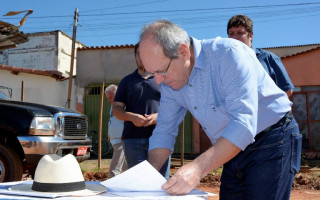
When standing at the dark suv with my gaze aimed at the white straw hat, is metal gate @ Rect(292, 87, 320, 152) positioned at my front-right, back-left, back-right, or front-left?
back-left

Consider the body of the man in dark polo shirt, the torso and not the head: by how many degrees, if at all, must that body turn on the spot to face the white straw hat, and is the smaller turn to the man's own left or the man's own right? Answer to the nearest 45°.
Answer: approximately 45° to the man's own right

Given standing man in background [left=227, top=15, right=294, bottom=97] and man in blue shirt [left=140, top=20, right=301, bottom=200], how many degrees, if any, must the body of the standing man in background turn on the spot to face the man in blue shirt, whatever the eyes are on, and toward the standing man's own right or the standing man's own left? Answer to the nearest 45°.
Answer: approximately 45° to the standing man's own left

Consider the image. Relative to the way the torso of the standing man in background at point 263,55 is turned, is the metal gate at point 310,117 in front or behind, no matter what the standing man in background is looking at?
behind

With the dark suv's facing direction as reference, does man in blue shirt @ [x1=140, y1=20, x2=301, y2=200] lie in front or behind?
in front

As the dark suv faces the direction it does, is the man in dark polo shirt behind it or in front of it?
in front

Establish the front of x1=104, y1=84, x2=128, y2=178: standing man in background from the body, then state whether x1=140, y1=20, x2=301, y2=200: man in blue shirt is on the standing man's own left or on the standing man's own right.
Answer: on the standing man's own left

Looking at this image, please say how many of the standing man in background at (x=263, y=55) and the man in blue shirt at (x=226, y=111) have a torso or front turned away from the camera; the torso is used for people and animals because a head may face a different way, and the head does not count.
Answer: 0

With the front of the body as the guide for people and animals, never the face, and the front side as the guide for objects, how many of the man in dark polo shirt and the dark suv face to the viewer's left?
0
